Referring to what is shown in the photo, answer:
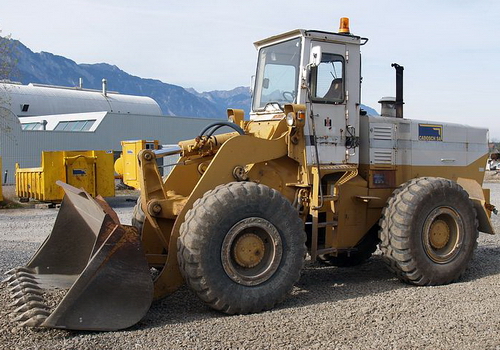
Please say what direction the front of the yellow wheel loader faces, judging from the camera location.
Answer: facing the viewer and to the left of the viewer

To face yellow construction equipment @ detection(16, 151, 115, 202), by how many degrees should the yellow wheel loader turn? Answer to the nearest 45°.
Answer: approximately 90° to its right

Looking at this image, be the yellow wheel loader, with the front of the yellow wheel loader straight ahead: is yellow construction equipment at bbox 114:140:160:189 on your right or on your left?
on your right

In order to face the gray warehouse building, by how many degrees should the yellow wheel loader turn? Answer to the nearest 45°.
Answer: approximately 135° to its right
